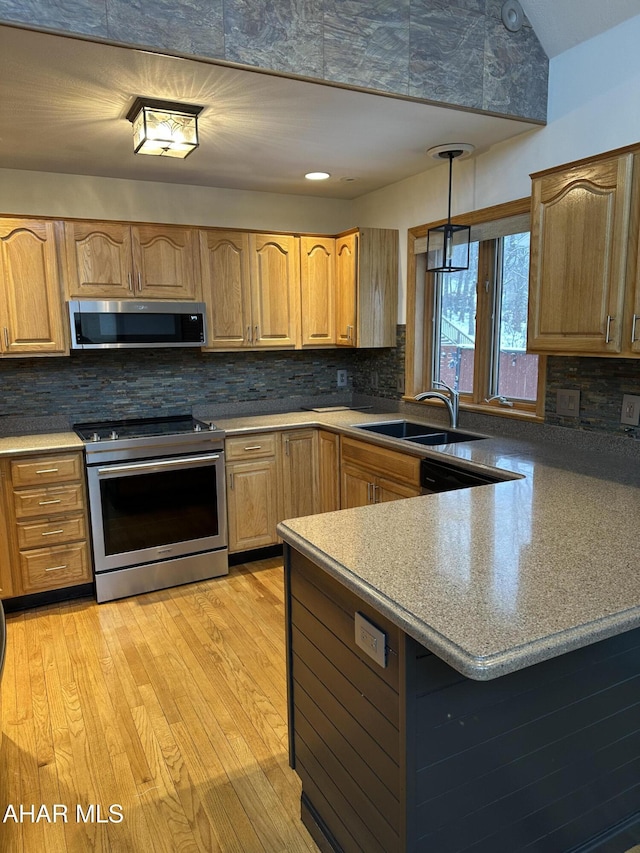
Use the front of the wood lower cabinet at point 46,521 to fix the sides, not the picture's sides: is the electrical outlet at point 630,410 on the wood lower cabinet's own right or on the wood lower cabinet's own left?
on the wood lower cabinet's own left

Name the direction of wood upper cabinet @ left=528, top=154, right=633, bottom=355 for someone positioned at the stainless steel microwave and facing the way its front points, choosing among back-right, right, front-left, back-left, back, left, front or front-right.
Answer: front-left

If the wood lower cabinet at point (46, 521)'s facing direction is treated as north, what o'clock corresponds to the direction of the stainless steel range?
The stainless steel range is roughly at 9 o'clock from the wood lower cabinet.

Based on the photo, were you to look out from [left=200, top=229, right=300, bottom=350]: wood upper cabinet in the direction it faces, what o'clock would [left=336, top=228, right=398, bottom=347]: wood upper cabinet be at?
[left=336, top=228, right=398, bottom=347]: wood upper cabinet is roughly at 9 o'clock from [left=200, top=229, right=300, bottom=350]: wood upper cabinet.

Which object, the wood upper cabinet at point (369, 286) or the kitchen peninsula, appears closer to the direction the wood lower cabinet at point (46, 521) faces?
the kitchen peninsula

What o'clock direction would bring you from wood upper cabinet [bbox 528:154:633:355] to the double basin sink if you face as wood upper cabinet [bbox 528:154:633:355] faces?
The double basin sink is roughly at 3 o'clock from the wood upper cabinet.

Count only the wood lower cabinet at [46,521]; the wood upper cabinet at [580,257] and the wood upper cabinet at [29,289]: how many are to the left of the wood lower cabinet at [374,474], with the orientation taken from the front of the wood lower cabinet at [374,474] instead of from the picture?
1
